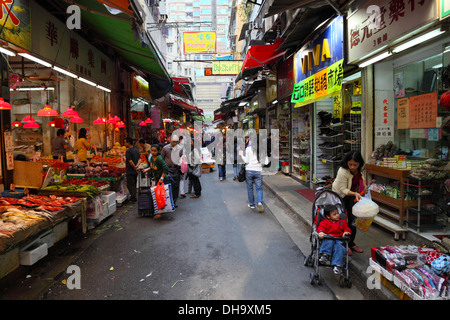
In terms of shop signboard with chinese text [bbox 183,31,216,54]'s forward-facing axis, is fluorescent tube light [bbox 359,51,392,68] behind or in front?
in front

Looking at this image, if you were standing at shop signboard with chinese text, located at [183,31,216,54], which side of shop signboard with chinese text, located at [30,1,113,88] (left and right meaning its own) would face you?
left

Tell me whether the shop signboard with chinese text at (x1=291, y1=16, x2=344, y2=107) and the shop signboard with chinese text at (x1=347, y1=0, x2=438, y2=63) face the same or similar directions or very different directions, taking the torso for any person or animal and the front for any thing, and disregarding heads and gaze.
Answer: same or similar directions

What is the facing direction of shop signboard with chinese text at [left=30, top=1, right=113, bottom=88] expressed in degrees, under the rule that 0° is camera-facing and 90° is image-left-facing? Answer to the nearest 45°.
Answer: approximately 315°

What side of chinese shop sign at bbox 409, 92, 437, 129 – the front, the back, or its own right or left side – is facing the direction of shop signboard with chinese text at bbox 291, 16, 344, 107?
right

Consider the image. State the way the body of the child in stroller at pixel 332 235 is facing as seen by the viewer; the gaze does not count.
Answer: toward the camera

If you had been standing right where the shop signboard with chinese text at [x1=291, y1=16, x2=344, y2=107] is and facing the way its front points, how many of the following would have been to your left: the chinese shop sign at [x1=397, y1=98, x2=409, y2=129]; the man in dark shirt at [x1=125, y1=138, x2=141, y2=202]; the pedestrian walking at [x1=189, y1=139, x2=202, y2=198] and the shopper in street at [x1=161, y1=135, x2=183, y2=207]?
1

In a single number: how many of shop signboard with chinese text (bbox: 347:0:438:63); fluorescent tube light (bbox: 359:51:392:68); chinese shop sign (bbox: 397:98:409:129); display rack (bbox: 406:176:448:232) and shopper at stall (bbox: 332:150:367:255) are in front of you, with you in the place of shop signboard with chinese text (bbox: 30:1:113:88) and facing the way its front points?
5

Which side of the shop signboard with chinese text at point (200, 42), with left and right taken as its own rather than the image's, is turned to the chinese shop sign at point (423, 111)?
front

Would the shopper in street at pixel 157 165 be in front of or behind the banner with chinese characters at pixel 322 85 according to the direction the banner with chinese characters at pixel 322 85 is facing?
in front

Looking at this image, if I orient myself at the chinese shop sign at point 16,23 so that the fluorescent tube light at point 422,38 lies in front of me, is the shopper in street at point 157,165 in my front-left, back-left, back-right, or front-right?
front-left

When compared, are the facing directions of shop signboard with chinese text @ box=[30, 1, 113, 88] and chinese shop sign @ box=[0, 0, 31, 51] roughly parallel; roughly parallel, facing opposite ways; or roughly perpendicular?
roughly parallel

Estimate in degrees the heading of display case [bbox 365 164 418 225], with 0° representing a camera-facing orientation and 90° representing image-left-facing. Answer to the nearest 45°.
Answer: approximately 45°

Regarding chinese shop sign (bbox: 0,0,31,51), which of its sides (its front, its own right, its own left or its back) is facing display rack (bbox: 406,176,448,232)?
front

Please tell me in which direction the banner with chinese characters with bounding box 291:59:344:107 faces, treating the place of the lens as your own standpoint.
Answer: facing the viewer and to the left of the viewer

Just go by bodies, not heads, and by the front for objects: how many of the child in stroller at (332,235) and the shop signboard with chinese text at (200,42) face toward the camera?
2
